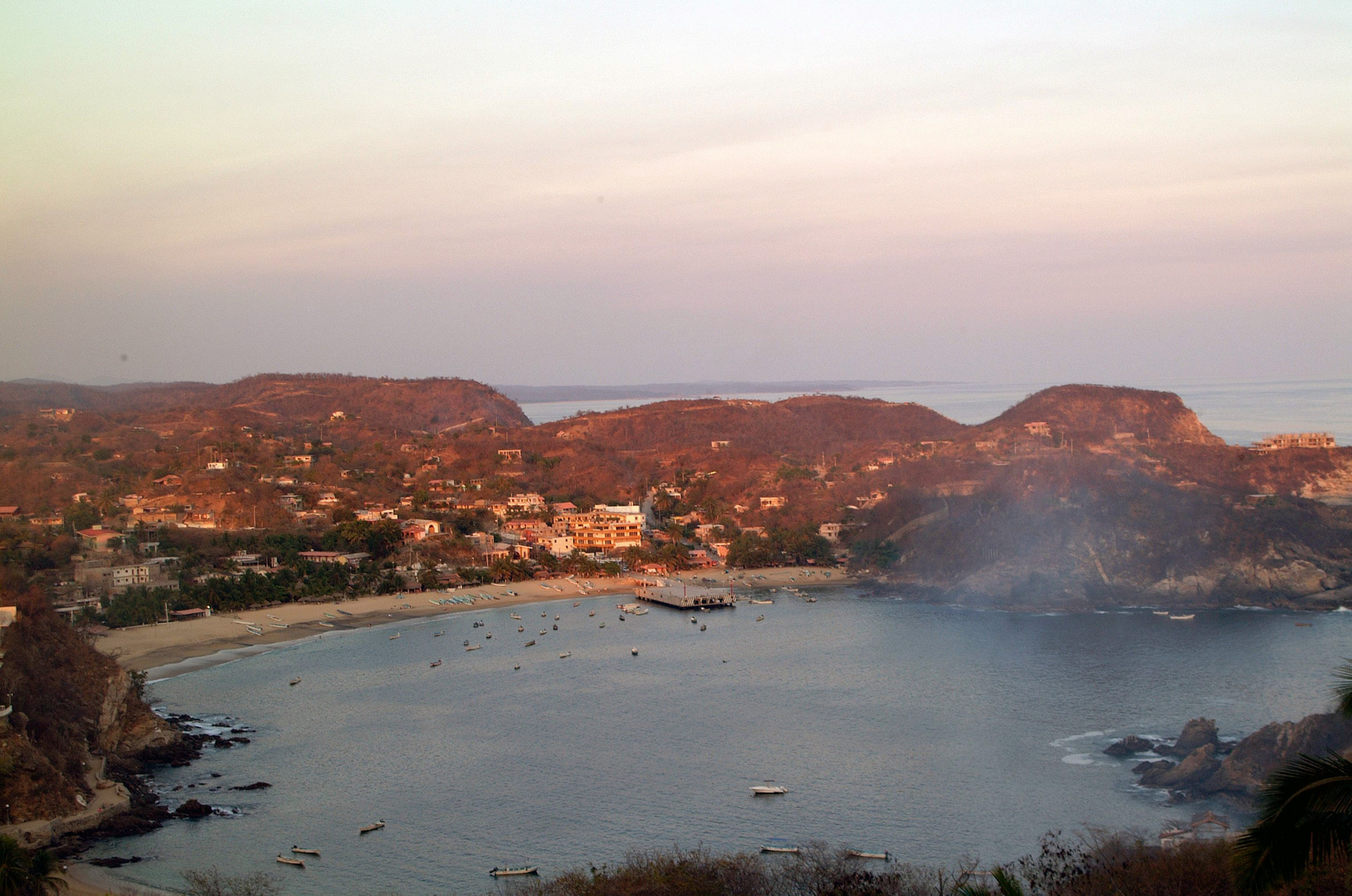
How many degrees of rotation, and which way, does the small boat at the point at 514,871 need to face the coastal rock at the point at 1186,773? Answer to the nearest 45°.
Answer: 0° — it already faces it

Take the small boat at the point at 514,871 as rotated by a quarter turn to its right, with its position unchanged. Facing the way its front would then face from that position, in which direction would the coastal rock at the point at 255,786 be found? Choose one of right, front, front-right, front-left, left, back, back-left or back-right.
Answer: back-right

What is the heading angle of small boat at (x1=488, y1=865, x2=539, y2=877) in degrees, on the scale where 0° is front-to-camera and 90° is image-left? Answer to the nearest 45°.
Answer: approximately 270°

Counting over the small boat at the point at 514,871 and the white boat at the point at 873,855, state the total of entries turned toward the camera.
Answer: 0

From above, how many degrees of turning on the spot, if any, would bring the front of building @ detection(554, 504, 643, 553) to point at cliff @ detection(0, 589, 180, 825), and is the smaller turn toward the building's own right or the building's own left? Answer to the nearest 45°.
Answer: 0° — it already faces it

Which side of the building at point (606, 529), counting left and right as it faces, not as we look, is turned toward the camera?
front

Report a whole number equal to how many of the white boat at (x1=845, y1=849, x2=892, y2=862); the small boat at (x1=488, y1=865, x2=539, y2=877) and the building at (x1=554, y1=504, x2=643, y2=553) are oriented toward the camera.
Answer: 1

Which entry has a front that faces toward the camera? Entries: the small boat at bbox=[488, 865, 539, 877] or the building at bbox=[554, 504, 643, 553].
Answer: the building

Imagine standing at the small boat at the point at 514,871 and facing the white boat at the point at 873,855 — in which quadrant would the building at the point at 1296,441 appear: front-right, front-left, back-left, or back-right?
front-left

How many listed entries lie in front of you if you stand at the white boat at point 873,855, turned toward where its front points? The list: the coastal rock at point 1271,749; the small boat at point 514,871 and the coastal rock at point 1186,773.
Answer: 1

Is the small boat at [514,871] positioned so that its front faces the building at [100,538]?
no

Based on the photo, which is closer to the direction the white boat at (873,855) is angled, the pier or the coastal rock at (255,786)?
the coastal rock

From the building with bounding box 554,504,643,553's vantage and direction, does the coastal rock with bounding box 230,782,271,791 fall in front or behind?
in front

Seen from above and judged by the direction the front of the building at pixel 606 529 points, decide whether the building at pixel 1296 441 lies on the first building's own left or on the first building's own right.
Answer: on the first building's own left

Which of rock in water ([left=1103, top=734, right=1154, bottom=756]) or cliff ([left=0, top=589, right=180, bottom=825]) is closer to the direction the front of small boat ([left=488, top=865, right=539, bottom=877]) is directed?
the rock in water
